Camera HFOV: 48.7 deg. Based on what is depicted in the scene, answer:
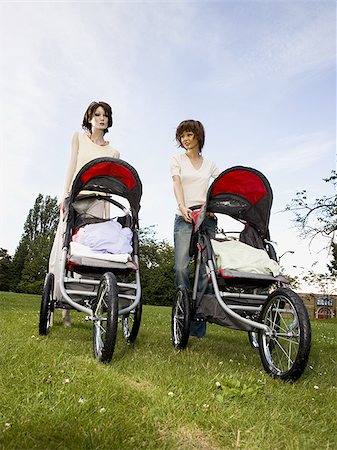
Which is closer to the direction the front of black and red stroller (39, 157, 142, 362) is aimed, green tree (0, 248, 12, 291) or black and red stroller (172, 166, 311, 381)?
the black and red stroller

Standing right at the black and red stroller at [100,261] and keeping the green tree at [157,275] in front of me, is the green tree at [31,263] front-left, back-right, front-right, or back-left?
front-left

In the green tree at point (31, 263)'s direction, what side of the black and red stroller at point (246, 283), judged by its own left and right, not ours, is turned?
back

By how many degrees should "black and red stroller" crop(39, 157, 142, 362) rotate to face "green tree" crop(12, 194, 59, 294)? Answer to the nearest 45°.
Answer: approximately 180°

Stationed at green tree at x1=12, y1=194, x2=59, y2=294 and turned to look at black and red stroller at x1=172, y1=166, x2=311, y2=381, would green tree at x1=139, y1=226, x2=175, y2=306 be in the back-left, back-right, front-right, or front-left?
front-left

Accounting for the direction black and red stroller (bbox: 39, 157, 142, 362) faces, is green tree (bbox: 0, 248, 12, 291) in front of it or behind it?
behind

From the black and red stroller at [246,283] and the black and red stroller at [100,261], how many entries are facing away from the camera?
0

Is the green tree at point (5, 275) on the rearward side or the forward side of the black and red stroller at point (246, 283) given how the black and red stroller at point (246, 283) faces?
on the rearward side

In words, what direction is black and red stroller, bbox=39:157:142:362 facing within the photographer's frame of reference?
facing the viewer

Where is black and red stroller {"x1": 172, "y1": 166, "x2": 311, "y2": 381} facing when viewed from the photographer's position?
facing the viewer and to the right of the viewer

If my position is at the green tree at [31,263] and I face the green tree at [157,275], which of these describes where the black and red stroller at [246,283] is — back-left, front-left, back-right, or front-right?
front-right

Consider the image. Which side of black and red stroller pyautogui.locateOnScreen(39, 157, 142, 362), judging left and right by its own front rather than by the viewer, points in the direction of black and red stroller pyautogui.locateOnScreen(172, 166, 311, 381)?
left

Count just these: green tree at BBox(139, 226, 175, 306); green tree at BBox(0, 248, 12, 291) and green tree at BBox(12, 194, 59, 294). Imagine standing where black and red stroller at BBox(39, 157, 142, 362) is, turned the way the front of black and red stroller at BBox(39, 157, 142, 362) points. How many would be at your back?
3

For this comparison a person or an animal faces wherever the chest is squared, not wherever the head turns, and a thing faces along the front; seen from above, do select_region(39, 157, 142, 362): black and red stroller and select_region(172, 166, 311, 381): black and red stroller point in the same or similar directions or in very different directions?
same or similar directions
